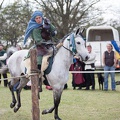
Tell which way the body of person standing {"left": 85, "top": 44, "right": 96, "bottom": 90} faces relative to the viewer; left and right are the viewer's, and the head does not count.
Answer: facing the viewer and to the left of the viewer

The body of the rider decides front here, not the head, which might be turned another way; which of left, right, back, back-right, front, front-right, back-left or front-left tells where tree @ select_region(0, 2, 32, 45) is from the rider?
back-left

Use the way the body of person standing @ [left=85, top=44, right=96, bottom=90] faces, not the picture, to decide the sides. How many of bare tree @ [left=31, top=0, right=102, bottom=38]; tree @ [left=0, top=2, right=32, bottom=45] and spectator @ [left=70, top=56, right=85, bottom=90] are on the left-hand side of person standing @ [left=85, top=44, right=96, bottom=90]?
0

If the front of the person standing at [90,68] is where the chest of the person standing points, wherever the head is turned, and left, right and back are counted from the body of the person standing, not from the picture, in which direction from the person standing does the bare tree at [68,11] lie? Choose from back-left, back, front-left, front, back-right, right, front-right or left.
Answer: back-right

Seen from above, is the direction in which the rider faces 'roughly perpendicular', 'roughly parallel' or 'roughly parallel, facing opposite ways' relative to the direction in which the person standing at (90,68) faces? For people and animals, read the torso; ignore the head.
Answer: roughly perpendicular

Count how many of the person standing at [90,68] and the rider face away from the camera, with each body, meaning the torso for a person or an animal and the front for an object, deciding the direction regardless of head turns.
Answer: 0

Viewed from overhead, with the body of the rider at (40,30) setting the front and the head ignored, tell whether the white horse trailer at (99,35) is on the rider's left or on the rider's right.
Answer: on the rider's left

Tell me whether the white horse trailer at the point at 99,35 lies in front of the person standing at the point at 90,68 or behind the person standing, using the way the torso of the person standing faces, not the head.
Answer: behind

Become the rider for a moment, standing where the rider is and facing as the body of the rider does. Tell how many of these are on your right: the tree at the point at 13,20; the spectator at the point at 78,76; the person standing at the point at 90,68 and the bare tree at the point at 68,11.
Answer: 0
